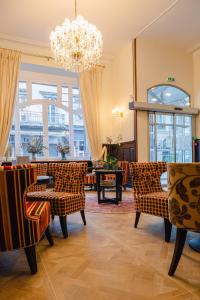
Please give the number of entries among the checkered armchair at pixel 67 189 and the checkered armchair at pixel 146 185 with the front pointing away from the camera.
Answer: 0

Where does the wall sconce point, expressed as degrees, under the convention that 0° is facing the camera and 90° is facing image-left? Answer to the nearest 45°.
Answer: approximately 45°

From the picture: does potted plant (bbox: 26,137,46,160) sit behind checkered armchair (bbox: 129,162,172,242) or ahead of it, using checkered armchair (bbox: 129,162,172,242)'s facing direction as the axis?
behind

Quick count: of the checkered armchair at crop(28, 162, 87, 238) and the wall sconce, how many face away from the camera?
0
